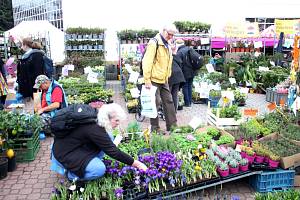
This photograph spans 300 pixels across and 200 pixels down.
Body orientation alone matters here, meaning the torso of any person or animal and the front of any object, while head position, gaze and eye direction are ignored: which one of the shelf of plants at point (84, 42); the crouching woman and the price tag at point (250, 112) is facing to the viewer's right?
the crouching woman

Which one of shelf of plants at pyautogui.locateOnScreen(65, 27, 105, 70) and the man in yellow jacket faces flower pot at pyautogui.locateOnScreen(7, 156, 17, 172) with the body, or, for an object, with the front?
the shelf of plants

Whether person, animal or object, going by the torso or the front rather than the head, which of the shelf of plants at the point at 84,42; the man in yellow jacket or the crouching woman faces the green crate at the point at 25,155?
the shelf of plants

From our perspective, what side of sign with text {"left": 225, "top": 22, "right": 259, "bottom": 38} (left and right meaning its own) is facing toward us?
front

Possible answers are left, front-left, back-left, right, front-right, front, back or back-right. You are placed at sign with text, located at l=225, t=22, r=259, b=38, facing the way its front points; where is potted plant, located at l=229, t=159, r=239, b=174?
front

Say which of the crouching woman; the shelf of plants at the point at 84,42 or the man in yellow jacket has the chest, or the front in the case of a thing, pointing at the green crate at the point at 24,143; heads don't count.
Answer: the shelf of plants

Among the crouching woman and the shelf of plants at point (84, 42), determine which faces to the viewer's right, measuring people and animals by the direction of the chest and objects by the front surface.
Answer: the crouching woman

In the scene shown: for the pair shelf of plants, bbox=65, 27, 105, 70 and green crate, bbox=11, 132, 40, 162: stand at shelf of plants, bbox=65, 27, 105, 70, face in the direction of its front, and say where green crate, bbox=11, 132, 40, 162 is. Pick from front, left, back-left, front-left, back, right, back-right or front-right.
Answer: front

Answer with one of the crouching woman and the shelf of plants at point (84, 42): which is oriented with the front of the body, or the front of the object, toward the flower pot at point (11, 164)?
the shelf of plants

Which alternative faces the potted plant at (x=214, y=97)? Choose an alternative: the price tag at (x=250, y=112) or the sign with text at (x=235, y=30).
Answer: the sign with text

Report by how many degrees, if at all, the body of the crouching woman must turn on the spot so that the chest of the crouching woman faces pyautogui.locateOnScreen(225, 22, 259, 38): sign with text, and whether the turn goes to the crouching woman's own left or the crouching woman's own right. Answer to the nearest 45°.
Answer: approximately 45° to the crouching woman's own left

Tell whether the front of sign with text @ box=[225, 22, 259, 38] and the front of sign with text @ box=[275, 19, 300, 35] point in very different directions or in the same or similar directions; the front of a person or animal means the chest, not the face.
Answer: same or similar directions

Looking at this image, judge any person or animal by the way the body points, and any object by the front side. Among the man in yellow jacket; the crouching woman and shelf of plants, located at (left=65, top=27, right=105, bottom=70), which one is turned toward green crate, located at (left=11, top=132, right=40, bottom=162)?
the shelf of plants

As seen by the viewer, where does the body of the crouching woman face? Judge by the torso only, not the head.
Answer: to the viewer's right

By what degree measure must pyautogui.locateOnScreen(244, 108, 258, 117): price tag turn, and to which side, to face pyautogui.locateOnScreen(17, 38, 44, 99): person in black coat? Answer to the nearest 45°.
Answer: approximately 90° to its right

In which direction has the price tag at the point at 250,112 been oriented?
toward the camera

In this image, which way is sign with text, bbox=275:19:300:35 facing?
toward the camera

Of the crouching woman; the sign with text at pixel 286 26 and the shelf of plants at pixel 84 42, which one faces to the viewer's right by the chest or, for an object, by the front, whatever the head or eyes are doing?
the crouching woman

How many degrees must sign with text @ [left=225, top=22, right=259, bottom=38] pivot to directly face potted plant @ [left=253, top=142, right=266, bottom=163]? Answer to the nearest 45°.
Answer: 0° — it already faces it
